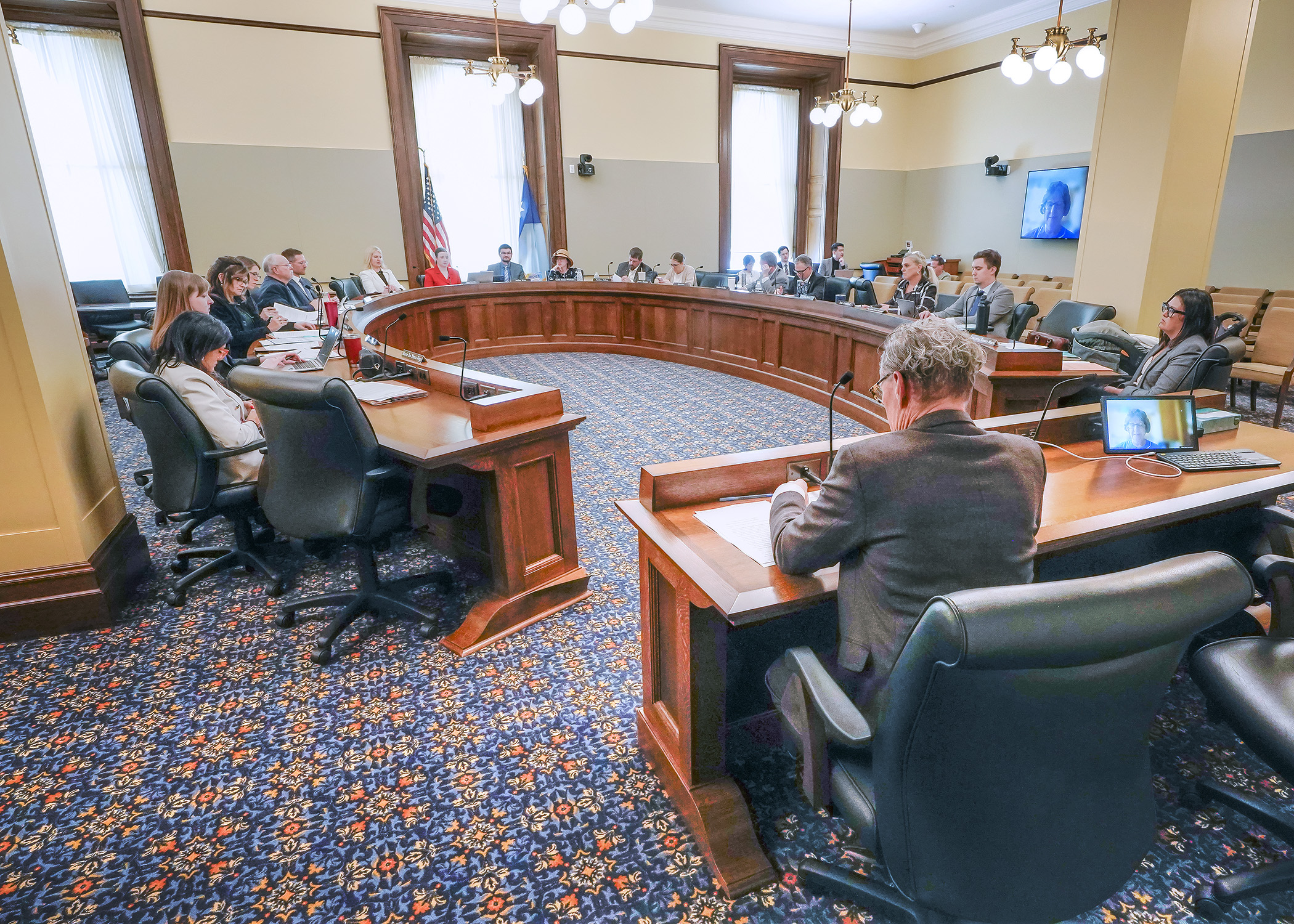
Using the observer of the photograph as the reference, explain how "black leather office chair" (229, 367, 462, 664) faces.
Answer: facing away from the viewer and to the right of the viewer

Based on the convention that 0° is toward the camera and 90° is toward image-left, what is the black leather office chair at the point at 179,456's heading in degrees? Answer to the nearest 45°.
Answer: approximately 225°

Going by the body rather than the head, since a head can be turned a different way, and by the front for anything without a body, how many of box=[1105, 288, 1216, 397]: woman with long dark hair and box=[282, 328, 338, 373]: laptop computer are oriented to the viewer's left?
2

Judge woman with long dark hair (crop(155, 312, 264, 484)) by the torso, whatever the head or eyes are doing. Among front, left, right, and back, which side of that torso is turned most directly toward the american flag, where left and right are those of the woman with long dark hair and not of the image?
left

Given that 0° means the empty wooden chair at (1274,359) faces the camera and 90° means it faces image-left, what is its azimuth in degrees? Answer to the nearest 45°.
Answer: approximately 45°

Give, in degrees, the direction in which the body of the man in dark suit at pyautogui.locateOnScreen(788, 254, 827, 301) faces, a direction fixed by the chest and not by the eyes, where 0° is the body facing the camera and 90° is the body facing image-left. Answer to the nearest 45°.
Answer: approximately 45°

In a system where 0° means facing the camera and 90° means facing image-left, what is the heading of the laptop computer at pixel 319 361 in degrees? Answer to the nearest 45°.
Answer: approximately 90°

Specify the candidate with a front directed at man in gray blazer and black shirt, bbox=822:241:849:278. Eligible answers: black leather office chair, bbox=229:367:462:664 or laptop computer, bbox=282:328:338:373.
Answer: the black leather office chair

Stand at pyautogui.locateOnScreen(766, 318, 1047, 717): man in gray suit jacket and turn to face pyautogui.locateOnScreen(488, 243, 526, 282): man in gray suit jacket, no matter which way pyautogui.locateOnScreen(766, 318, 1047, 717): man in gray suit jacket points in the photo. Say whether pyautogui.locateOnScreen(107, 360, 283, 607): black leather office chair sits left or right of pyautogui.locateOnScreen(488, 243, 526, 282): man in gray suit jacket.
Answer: left

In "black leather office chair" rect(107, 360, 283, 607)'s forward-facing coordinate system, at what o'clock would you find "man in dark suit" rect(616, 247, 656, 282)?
The man in dark suit is roughly at 12 o'clock from the black leather office chair.

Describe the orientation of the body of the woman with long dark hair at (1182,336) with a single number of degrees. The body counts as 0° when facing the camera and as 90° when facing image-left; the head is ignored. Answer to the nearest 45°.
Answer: approximately 90°

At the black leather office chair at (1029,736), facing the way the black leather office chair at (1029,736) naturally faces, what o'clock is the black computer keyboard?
The black computer keyboard is roughly at 2 o'clock from the black leather office chair.

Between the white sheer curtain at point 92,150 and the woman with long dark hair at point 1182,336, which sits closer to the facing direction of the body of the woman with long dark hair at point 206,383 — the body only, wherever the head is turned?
the woman with long dark hair
